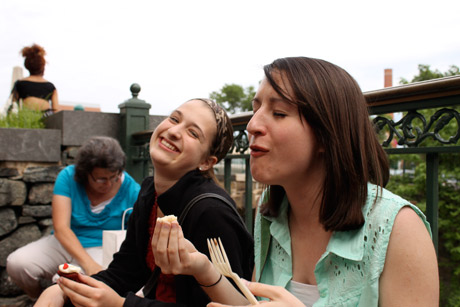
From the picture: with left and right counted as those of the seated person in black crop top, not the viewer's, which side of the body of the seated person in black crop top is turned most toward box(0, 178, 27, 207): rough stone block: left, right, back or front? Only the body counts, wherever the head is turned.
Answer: back

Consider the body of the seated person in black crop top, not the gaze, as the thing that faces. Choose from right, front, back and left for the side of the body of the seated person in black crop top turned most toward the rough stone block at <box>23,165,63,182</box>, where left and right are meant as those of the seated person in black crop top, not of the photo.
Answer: back

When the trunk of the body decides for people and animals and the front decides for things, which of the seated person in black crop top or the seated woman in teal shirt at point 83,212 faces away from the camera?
the seated person in black crop top

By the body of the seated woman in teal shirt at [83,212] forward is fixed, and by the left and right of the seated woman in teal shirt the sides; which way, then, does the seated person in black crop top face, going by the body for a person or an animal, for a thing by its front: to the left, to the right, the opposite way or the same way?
the opposite way

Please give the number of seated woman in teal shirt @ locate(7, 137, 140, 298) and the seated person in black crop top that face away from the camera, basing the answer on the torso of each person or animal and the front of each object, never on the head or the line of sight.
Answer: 1

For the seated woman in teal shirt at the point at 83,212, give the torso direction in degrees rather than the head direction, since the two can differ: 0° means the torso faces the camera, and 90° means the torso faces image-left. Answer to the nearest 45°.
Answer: approximately 0°

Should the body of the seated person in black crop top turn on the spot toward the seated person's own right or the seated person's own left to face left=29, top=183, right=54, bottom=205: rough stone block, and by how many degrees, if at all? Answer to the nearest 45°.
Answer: approximately 180°

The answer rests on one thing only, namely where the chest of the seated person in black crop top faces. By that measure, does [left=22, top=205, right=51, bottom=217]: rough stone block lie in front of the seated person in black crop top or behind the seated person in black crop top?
behind

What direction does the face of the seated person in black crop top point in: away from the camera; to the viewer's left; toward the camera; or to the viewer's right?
away from the camera

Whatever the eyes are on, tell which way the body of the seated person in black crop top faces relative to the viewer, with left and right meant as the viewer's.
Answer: facing away from the viewer

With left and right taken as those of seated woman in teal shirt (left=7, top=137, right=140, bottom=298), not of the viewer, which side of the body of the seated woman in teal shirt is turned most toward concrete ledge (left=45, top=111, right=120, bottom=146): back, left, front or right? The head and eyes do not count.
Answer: back

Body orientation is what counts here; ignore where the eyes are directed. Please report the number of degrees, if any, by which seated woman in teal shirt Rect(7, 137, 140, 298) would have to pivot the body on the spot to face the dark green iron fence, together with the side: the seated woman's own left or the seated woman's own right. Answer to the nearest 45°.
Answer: approximately 45° to the seated woman's own left
